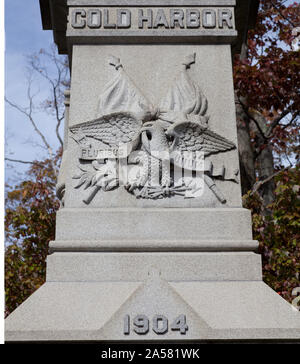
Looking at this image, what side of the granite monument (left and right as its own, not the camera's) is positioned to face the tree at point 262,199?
back
